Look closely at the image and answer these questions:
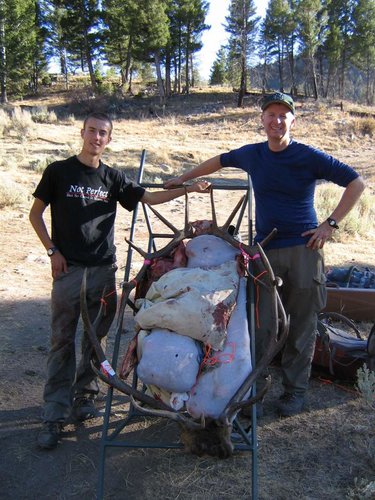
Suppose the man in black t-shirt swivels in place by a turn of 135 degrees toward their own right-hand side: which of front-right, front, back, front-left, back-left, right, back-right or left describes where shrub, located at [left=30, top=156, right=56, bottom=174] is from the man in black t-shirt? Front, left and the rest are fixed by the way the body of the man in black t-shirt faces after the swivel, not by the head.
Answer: front-right

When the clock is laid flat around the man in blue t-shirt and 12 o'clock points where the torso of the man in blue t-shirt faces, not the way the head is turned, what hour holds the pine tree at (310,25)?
The pine tree is roughly at 6 o'clock from the man in blue t-shirt.

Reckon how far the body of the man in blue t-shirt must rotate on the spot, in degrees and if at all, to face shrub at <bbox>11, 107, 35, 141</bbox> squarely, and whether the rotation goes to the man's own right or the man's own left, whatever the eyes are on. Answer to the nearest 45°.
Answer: approximately 135° to the man's own right

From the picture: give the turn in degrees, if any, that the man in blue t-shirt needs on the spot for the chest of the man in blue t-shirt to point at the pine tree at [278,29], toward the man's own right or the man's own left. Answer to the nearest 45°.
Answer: approximately 180°

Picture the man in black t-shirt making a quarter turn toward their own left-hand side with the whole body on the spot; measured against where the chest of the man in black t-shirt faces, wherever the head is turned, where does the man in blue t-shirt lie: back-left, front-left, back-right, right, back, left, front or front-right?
front

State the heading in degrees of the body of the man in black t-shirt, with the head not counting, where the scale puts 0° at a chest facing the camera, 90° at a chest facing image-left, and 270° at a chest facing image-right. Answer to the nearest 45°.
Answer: approximately 0°

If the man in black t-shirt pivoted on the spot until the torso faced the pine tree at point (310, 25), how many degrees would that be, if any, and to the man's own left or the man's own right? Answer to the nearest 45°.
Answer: approximately 180°

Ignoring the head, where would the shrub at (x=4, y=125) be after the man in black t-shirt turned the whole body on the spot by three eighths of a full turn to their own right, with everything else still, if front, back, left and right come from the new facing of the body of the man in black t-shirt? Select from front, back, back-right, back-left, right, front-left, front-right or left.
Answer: front-right

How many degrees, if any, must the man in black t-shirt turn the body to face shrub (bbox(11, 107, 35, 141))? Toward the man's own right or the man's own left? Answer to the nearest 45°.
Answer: approximately 180°

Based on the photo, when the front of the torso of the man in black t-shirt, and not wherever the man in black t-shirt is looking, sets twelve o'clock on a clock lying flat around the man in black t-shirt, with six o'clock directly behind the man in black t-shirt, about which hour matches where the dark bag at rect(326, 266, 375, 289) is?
The dark bag is roughly at 8 o'clock from the man in black t-shirt.

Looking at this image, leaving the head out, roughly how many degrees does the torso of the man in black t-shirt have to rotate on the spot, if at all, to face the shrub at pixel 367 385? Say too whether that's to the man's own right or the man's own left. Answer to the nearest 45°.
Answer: approximately 90° to the man's own left

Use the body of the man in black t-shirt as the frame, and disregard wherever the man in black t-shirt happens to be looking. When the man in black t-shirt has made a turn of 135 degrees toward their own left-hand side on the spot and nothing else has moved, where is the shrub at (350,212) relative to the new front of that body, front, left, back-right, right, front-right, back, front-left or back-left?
front
